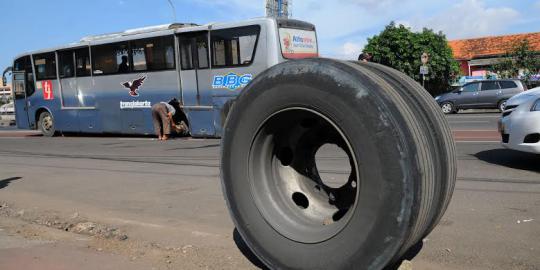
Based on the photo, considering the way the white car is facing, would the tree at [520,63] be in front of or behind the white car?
behind

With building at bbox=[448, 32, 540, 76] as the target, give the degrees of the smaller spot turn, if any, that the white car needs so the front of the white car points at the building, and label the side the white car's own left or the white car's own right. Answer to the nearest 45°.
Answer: approximately 135° to the white car's own right

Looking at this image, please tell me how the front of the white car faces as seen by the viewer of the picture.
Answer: facing the viewer and to the left of the viewer

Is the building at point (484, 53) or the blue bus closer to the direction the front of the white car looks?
the blue bus

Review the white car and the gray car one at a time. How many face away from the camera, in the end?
0

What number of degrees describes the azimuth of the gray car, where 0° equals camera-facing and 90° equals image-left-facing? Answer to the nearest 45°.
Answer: approximately 90°

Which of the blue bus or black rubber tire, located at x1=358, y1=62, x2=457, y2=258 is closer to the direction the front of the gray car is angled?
the blue bus
